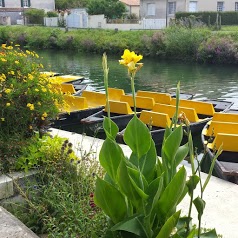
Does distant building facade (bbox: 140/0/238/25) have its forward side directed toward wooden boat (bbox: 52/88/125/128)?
yes

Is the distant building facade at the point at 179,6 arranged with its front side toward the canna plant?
yes

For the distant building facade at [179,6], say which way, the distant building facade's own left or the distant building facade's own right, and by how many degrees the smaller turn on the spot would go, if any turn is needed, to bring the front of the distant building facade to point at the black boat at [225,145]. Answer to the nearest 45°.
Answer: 0° — it already faces it

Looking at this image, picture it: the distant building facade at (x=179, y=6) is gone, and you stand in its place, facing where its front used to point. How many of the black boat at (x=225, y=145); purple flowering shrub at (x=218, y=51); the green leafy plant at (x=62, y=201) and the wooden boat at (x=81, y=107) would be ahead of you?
4

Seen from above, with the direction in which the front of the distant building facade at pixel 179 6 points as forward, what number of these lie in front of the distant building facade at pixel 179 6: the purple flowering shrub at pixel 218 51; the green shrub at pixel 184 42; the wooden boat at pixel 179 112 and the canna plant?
4

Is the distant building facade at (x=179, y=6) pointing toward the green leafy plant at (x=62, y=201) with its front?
yes

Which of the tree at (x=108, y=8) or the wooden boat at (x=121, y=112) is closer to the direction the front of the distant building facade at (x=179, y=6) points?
the wooden boat

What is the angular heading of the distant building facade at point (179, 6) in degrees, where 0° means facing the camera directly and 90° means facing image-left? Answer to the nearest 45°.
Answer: approximately 0°

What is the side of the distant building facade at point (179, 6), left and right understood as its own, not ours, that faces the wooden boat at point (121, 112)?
front

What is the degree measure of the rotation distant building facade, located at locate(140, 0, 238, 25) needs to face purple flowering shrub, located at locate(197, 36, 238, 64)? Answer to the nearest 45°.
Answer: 0° — it already faces it
